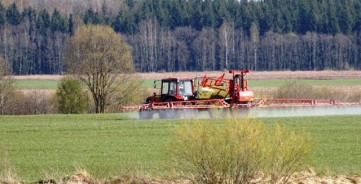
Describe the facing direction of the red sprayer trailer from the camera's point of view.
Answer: facing away from the viewer and to the left of the viewer

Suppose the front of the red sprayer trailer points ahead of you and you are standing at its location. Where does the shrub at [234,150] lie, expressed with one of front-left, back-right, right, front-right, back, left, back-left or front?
back-left
